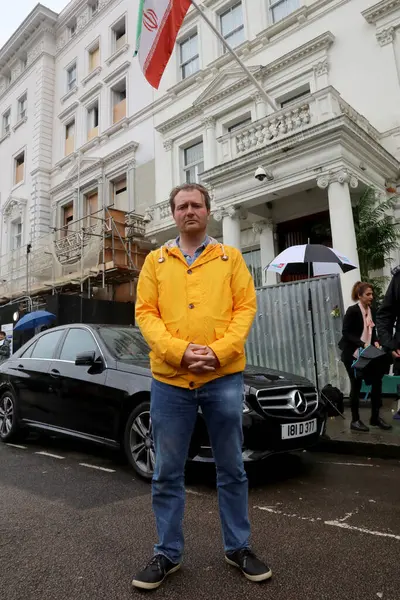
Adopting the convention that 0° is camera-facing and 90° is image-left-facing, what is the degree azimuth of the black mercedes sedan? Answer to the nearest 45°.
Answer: approximately 315°

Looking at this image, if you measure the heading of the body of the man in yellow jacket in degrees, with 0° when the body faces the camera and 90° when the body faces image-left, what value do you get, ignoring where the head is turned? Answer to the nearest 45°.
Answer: approximately 0°

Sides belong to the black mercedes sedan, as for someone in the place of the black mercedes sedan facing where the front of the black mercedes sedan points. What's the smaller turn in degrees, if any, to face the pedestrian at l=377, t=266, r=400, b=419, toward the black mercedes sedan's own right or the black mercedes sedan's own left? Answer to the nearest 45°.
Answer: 0° — it already faces them

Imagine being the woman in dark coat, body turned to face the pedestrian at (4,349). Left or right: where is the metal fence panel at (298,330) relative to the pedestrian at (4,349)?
right
